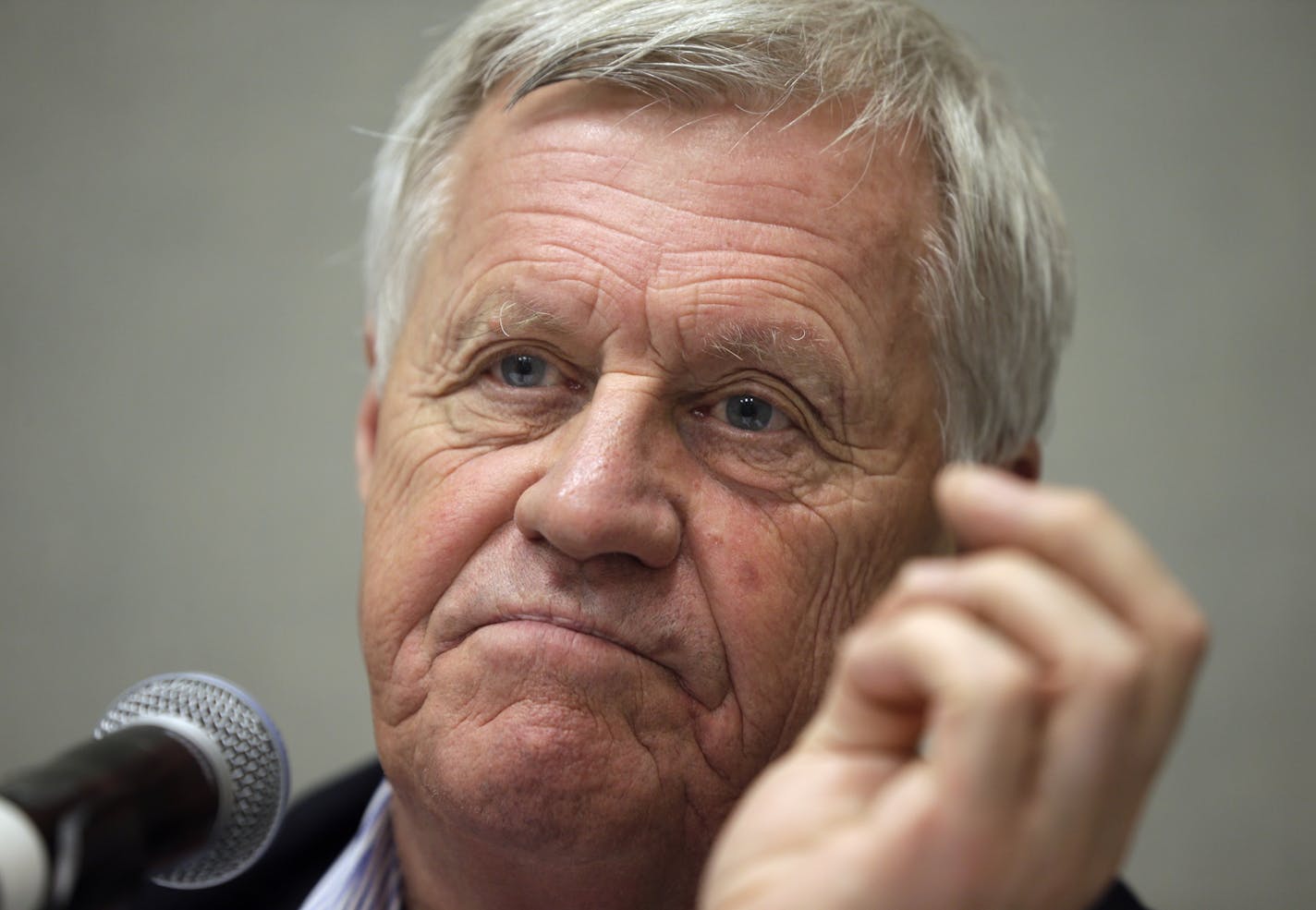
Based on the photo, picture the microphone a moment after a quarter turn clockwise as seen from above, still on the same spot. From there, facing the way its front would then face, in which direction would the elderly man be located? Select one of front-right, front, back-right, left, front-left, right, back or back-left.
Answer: left

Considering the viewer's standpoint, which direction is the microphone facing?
facing away from the viewer and to the right of the viewer
